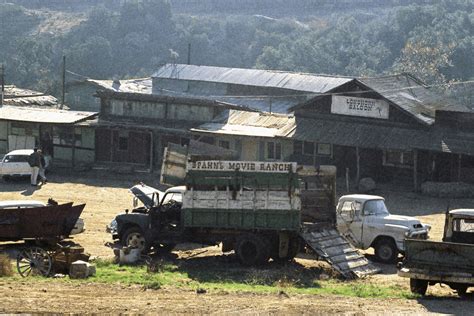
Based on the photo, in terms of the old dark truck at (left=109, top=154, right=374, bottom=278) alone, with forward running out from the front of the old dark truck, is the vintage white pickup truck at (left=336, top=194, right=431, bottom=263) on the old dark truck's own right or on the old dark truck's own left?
on the old dark truck's own right

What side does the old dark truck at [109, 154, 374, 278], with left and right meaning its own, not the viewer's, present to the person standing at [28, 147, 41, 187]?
front

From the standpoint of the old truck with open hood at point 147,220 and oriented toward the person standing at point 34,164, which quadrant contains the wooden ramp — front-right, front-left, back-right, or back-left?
back-right

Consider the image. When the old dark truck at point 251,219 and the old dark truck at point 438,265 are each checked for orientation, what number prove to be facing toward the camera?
0

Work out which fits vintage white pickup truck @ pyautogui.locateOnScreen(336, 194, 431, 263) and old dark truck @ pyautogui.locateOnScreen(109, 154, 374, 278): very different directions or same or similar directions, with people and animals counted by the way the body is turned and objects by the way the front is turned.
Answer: very different directions

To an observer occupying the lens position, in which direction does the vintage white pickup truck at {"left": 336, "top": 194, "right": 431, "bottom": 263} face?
facing the viewer and to the right of the viewer

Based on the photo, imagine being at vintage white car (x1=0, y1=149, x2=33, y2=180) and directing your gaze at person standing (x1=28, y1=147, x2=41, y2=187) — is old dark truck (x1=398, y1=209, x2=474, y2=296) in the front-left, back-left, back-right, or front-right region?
front-right
